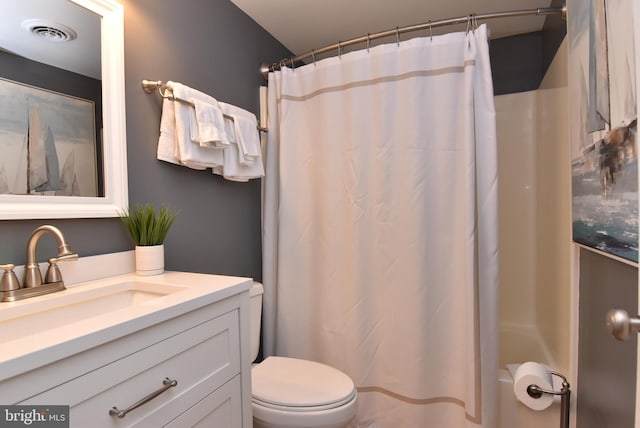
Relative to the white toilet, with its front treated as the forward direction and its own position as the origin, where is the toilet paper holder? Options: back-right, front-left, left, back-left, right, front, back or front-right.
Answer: front-left

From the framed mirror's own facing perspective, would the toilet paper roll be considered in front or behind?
in front

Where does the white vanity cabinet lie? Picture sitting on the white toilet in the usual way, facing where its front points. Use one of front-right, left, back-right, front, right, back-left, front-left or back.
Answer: right

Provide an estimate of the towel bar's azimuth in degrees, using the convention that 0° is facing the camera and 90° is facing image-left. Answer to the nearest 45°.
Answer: approximately 315°

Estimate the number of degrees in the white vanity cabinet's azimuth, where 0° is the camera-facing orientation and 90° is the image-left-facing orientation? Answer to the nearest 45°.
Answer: approximately 315°

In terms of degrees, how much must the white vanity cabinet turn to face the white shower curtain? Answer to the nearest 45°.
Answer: approximately 45° to its left
